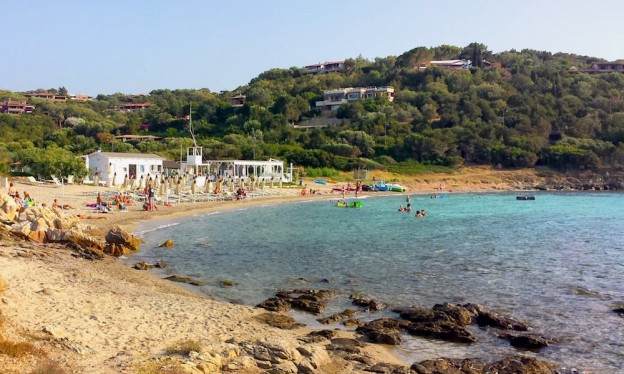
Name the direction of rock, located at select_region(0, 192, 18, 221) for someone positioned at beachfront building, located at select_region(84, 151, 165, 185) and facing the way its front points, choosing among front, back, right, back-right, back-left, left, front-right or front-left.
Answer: front-right

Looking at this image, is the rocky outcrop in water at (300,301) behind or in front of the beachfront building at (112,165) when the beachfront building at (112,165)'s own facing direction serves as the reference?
in front

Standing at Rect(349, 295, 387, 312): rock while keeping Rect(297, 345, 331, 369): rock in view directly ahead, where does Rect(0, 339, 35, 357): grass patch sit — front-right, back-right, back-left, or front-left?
front-right

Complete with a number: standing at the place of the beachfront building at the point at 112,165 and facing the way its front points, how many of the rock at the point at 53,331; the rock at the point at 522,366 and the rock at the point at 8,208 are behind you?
0

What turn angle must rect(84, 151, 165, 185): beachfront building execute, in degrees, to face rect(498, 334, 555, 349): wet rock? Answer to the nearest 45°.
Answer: approximately 45° to its right

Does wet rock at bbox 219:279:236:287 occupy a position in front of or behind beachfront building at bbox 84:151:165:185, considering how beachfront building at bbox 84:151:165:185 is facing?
in front

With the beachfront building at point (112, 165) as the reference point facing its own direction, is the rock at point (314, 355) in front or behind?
in front

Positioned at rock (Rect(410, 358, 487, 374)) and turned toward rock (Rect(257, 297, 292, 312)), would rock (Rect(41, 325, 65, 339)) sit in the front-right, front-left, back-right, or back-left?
front-left

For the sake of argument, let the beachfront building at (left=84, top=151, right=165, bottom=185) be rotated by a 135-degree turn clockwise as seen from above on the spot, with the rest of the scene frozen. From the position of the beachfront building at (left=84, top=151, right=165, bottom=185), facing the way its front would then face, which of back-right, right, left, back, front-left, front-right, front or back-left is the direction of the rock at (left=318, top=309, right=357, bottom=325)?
left

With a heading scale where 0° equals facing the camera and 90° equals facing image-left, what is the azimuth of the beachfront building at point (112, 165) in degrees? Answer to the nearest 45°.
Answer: approximately 315°

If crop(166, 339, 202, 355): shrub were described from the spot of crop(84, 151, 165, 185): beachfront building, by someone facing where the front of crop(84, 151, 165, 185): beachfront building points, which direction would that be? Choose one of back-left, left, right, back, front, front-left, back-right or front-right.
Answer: front-right
